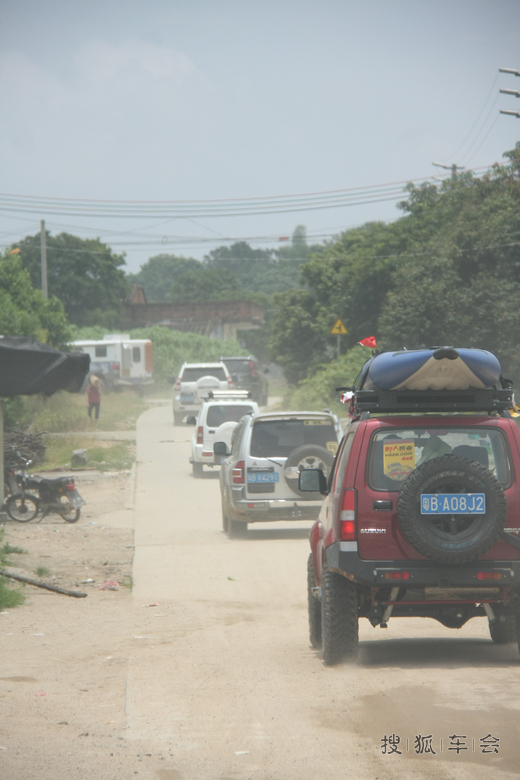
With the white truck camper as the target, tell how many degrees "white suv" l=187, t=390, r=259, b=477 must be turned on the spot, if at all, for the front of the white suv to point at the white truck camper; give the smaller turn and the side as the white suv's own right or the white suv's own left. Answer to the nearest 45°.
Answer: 0° — it already faces it

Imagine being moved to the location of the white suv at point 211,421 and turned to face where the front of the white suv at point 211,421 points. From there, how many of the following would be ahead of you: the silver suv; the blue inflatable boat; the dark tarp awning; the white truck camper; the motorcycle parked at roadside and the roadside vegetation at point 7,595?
1

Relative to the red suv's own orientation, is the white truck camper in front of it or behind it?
in front

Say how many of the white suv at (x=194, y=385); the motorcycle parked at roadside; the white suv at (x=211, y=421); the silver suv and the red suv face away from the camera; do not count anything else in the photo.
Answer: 4

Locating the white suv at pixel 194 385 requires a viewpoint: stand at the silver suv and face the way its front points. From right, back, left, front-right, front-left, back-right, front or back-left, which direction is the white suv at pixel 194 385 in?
front

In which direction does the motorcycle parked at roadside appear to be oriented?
to the viewer's left

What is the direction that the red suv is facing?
away from the camera

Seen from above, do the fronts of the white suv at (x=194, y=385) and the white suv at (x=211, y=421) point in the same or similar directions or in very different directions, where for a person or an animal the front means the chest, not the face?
same or similar directions

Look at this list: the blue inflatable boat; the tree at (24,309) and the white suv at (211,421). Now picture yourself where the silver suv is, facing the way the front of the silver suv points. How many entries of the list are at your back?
1

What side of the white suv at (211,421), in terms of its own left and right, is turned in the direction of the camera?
back

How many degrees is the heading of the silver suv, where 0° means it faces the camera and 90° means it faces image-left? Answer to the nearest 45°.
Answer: approximately 180°

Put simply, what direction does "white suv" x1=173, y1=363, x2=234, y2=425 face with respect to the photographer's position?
facing away from the viewer

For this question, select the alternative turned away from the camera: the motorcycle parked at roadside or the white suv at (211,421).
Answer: the white suv

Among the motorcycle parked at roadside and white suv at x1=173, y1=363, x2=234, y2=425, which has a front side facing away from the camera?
the white suv
